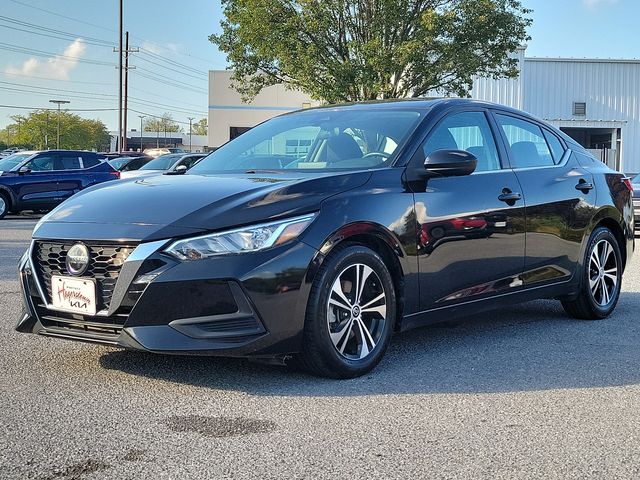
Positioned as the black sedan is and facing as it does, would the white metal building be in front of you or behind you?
behind

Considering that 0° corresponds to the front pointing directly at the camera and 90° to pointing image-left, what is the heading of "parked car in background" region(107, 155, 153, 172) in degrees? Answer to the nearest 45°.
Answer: approximately 45°

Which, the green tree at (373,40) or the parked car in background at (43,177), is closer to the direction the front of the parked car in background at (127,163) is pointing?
the parked car in background

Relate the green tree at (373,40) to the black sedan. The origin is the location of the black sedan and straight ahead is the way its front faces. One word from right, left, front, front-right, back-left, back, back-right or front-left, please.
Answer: back-right

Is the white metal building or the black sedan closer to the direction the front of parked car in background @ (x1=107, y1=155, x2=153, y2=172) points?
the black sedan

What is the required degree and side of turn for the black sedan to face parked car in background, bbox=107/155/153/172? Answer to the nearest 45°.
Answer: approximately 135° to its right

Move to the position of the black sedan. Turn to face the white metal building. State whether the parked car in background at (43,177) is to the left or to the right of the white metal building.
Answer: left

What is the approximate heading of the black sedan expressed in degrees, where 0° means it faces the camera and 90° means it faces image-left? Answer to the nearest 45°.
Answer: approximately 45°

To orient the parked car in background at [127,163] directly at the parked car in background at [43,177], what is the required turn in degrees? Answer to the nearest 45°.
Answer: approximately 45° to its left
